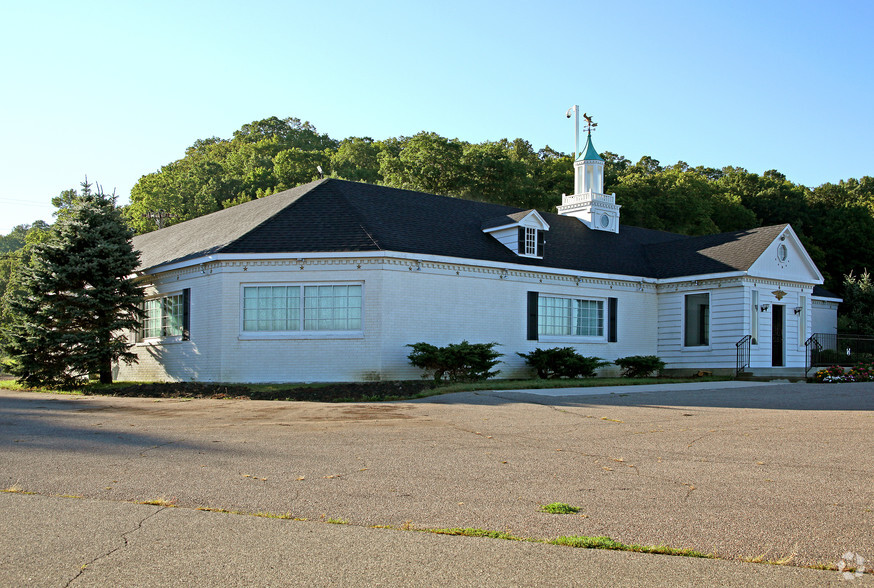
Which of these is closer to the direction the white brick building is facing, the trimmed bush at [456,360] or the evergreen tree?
the trimmed bush

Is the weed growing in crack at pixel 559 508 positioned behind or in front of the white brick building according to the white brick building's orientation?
in front

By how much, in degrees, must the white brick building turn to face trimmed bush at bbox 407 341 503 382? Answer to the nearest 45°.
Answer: approximately 45° to its right

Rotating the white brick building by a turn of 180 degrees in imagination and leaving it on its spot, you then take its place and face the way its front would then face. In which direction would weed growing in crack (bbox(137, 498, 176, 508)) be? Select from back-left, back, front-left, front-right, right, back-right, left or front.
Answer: back-left

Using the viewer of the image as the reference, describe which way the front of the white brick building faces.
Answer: facing the viewer and to the right of the viewer

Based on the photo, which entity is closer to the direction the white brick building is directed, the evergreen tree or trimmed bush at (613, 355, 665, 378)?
the trimmed bush
